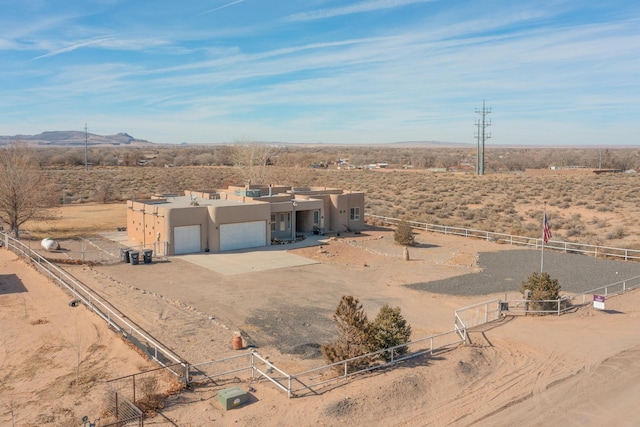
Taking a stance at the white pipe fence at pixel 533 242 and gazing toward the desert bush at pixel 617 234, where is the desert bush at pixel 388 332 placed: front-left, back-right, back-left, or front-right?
back-right

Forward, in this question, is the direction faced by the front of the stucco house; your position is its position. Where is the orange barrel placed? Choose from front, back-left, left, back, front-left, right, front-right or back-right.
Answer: front-right

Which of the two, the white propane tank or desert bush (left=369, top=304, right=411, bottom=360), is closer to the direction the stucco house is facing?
the desert bush

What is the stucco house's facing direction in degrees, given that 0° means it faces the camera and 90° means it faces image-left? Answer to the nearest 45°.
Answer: approximately 315°

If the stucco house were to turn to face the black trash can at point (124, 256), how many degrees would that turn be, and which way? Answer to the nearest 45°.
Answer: approximately 90° to its right

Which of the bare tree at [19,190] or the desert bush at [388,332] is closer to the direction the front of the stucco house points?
the desert bush

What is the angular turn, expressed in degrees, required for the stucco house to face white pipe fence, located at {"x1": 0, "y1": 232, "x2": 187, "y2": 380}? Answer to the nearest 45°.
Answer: approximately 45° to its right

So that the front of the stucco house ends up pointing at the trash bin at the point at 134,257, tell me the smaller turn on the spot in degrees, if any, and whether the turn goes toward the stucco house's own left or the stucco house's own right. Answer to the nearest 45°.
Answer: approximately 90° to the stucco house's own right

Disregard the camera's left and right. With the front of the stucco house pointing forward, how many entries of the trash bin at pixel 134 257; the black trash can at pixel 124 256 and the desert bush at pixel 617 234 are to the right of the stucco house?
2

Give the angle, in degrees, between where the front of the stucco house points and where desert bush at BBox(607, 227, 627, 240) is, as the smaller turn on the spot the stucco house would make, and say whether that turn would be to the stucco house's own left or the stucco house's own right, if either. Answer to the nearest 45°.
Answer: approximately 45° to the stucco house's own left

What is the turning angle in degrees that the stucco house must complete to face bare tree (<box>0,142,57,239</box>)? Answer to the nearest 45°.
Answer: approximately 135° to its right
